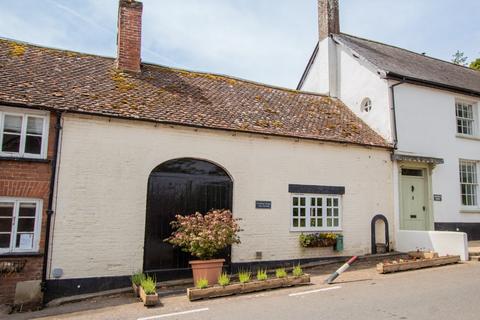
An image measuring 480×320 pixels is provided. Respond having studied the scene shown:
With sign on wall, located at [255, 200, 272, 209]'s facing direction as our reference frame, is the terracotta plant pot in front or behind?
in front

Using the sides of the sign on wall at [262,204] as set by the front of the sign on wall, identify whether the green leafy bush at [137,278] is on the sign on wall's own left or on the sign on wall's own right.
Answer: on the sign on wall's own right

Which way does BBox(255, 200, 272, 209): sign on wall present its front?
toward the camera

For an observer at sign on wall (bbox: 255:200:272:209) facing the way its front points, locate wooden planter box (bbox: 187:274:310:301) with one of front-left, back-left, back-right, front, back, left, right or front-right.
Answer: front

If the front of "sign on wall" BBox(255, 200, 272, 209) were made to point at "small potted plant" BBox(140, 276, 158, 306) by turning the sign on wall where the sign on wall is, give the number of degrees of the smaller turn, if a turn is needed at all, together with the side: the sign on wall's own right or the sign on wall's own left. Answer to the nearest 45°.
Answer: approximately 45° to the sign on wall's own right

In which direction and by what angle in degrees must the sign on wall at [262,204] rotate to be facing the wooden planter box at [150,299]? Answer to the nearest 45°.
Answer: approximately 45° to its right

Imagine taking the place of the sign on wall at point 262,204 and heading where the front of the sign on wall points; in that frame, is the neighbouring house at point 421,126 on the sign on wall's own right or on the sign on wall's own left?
on the sign on wall's own left

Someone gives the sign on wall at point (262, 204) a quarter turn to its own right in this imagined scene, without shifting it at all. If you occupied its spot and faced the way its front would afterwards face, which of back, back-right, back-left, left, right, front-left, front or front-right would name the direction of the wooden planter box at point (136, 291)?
front-left

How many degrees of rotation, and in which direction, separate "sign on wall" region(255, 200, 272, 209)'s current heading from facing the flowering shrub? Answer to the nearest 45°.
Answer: approximately 45° to its right

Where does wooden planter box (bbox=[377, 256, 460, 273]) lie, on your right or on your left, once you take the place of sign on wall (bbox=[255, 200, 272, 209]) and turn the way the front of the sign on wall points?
on your left

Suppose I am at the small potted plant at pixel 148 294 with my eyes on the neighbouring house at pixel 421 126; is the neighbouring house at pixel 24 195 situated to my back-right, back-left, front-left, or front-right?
back-left
